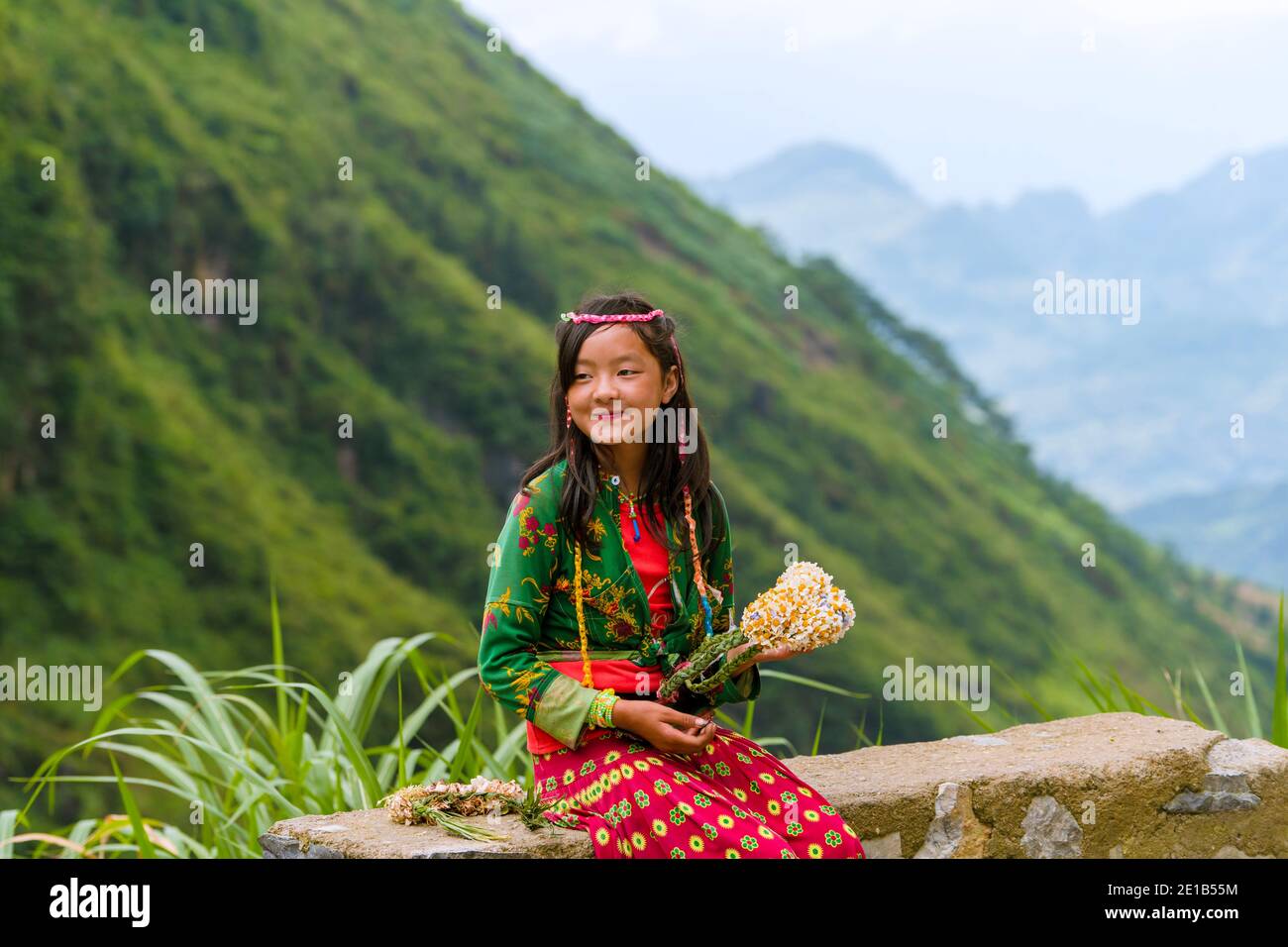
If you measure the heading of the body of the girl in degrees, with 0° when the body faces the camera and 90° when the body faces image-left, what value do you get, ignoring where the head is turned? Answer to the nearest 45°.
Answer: approximately 315°

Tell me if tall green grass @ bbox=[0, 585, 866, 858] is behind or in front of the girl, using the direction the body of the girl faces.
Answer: behind

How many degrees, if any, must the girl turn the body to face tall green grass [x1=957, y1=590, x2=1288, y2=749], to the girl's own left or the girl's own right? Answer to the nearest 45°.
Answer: approximately 90° to the girl's own left
